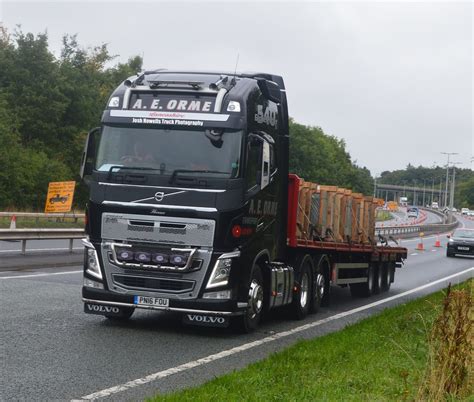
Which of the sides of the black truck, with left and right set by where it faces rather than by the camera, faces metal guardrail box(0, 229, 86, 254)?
right

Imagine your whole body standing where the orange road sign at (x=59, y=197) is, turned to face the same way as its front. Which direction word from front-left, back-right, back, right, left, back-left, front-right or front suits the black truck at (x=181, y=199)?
front

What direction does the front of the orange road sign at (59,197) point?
toward the camera

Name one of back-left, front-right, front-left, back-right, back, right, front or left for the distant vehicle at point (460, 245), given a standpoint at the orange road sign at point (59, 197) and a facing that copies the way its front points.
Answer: left

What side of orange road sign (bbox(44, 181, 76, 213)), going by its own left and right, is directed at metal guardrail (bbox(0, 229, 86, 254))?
front

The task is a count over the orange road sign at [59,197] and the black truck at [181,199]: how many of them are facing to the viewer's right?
0

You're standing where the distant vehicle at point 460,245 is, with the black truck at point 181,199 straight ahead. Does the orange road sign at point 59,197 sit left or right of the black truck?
right

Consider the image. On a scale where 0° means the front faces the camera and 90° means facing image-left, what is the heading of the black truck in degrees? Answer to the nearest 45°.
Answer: approximately 45°

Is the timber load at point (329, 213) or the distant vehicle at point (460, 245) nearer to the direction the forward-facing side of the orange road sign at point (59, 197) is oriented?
the timber load

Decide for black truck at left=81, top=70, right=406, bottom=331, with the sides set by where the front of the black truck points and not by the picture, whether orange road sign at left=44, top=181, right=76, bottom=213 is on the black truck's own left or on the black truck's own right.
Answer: on the black truck's own right

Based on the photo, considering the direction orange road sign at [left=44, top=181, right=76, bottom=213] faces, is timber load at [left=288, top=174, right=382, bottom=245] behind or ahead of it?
ahead
